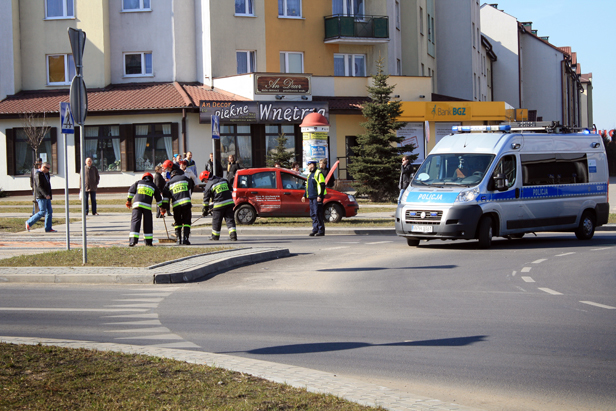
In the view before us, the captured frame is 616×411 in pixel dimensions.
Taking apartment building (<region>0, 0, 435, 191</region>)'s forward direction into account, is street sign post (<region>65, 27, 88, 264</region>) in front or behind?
in front

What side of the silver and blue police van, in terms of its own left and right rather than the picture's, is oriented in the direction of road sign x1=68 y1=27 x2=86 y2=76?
front

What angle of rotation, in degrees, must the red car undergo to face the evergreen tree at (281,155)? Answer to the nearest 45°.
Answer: approximately 90° to its left

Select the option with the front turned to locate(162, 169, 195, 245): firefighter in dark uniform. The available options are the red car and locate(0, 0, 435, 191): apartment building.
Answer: the apartment building

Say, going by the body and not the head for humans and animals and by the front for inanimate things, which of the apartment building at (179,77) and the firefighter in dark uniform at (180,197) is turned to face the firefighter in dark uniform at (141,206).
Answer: the apartment building

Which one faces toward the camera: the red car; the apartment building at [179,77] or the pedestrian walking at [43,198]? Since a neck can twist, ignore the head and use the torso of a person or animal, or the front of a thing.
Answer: the apartment building

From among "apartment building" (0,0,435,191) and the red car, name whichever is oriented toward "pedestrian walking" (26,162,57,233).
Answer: the apartment building

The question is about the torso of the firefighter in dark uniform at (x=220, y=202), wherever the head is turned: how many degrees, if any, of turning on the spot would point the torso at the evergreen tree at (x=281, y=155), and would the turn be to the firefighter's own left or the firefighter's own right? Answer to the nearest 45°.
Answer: approximately 45° to the firefighter's own right

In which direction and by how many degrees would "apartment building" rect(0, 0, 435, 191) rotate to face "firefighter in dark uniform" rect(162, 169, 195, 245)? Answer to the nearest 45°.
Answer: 0° — it already faces them

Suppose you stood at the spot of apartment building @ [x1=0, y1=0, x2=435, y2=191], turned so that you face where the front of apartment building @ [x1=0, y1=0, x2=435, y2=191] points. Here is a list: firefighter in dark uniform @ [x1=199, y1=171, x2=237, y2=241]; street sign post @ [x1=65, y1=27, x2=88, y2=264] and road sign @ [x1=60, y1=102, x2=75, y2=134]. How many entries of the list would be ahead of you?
3

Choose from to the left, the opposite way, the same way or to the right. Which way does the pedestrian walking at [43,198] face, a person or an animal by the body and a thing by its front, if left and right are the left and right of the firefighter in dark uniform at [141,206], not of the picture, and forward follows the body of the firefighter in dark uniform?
to the right
